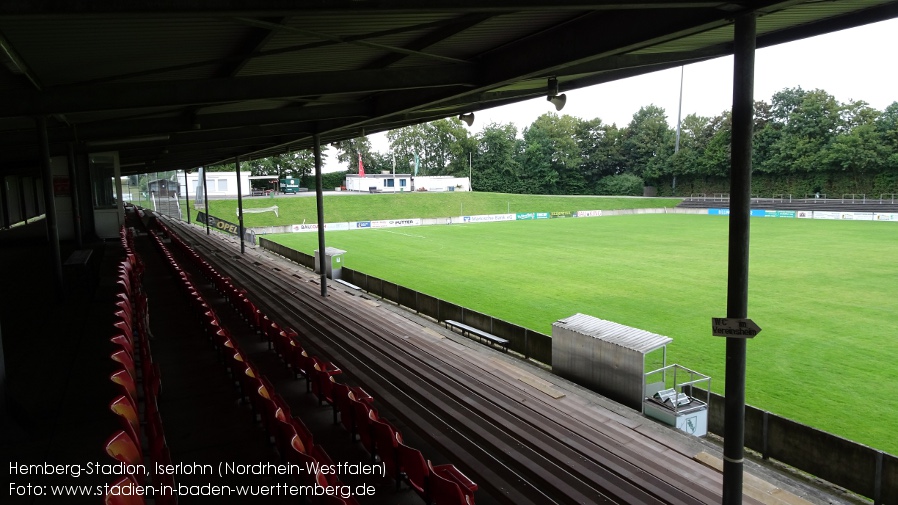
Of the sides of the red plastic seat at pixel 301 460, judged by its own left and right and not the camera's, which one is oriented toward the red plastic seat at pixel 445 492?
front

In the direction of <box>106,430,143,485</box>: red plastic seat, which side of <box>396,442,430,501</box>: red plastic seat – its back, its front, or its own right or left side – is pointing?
back

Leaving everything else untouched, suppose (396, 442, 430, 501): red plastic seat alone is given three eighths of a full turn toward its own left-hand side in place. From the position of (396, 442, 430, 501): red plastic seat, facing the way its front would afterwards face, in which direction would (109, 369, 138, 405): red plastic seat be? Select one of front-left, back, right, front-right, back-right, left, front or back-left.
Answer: front

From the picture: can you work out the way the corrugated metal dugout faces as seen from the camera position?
facing away from the viewer and to the right of the viewer

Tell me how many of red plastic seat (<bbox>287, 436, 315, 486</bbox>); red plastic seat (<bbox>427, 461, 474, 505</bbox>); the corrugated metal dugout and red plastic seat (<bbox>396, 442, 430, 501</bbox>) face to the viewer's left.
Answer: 0

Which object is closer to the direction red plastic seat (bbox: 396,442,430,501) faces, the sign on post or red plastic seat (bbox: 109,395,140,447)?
the sign on post

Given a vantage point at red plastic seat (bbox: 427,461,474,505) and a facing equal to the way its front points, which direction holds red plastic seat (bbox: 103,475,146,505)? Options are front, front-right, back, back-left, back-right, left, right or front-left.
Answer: back

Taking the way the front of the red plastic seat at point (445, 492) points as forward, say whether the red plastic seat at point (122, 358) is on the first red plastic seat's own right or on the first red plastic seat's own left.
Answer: on the first red plastic seat's own left

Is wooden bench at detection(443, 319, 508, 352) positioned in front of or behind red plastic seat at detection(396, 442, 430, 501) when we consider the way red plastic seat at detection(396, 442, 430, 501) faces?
in front

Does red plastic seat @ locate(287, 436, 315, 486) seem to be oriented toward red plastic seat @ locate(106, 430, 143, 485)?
no

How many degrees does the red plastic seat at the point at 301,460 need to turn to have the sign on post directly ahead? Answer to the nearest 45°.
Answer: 0° — it already faces it

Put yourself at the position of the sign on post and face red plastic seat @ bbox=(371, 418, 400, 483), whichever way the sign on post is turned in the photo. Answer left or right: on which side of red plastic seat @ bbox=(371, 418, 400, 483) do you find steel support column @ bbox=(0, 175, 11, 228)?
right

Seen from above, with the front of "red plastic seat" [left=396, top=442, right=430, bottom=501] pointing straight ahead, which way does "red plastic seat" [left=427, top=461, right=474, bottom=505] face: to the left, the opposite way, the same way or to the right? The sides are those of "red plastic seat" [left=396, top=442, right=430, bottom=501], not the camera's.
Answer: the same way

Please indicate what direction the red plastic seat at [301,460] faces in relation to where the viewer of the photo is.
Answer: facing to the right of the viewer

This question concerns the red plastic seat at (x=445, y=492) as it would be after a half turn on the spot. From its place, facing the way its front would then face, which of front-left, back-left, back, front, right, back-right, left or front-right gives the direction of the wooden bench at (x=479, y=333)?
back-right

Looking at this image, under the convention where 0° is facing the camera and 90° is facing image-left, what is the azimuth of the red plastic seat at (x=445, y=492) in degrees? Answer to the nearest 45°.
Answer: approximately 225°

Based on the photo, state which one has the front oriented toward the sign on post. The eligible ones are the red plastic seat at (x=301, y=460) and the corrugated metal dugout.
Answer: the red plastic seat

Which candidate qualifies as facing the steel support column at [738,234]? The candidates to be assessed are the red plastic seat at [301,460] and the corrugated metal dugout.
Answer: the red plastic seat

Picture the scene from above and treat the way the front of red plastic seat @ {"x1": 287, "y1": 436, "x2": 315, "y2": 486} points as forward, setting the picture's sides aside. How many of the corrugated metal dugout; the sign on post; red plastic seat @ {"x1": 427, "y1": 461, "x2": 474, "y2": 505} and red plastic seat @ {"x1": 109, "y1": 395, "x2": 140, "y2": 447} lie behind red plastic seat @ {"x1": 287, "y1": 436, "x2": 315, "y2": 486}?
1

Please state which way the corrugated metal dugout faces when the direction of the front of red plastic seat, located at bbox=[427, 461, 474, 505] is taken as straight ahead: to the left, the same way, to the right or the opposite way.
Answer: the same way

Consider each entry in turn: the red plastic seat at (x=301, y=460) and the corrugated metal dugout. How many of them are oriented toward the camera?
0
